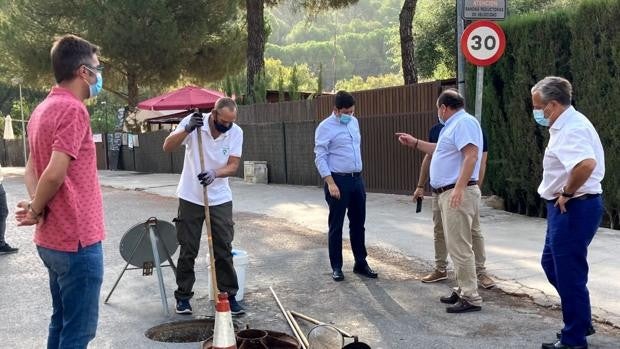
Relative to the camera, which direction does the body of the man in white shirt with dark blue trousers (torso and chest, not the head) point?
to the viewer's left

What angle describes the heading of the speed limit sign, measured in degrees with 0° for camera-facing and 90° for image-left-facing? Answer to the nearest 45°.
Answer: approximately 0°

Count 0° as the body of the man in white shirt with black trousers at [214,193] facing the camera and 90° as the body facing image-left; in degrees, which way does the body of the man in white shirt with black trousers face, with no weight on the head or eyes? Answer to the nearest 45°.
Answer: approximately 0°

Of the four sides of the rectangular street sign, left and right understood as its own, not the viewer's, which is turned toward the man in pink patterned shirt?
front

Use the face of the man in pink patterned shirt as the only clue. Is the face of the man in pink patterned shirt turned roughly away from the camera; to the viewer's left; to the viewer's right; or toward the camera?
to the viewer's right

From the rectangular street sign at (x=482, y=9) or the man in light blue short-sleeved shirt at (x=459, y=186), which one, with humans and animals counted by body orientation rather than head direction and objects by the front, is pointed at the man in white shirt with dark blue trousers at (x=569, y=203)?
the rectangular street sign

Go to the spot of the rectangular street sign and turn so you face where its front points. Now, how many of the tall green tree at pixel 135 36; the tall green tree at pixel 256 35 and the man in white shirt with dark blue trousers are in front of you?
1

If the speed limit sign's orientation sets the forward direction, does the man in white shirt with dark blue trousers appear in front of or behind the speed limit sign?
in front

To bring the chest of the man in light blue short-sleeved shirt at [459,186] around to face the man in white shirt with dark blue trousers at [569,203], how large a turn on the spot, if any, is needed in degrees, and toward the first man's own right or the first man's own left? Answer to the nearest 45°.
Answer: approximately 135° to the first man's own left

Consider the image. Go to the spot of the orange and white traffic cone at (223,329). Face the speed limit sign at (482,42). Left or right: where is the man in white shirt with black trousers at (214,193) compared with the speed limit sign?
left

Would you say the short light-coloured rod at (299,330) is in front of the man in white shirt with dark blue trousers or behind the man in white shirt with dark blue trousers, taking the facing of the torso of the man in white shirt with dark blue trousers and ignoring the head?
in front

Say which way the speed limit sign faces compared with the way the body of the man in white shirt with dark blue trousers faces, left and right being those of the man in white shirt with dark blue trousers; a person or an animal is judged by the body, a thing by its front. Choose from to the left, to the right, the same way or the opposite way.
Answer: to the left
